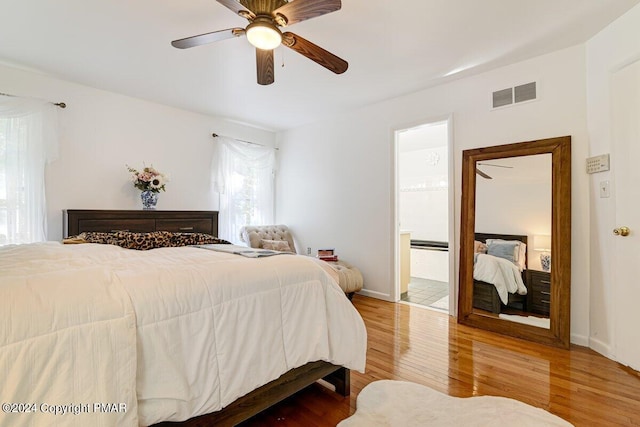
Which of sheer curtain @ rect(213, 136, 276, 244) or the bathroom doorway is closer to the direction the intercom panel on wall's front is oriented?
the sheer curtain

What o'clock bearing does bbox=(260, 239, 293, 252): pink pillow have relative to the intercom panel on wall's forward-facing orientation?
The pink pillow is roughly at 1 o'clock from the intercom panel on wall.

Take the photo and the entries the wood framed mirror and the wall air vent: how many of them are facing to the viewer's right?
0

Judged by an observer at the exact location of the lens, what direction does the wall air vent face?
facing the viewer and to the left of the viewer

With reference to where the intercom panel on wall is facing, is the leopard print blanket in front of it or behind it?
in front

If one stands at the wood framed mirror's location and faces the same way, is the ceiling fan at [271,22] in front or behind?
in front

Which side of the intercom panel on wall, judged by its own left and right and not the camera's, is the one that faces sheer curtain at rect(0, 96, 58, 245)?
front

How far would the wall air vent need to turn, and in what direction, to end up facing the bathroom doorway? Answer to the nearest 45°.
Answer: approximately 90° to its right

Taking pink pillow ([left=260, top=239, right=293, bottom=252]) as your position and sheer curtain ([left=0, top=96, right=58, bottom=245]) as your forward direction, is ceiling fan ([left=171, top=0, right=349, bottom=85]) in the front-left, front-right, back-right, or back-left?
front-left

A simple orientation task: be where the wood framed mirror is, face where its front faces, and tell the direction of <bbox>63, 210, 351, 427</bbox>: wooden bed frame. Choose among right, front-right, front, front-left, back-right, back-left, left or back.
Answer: front

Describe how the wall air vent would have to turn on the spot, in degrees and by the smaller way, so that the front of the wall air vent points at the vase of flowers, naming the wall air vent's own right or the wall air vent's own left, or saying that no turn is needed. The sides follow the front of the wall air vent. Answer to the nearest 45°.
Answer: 0° — it already faces it

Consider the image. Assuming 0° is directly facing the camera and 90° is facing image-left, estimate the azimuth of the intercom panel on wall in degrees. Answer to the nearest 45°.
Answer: approximately 45°

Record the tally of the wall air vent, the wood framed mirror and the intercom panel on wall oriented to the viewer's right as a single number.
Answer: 0

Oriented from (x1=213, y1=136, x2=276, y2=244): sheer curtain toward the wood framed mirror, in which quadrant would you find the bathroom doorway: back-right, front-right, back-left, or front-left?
front-left

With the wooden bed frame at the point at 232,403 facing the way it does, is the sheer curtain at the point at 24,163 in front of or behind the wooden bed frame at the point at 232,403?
behind

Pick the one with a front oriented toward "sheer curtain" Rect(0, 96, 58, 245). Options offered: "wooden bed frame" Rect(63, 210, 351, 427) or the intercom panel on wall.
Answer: the intercom panel on wall

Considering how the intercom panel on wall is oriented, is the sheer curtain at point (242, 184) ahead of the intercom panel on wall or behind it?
ahead
